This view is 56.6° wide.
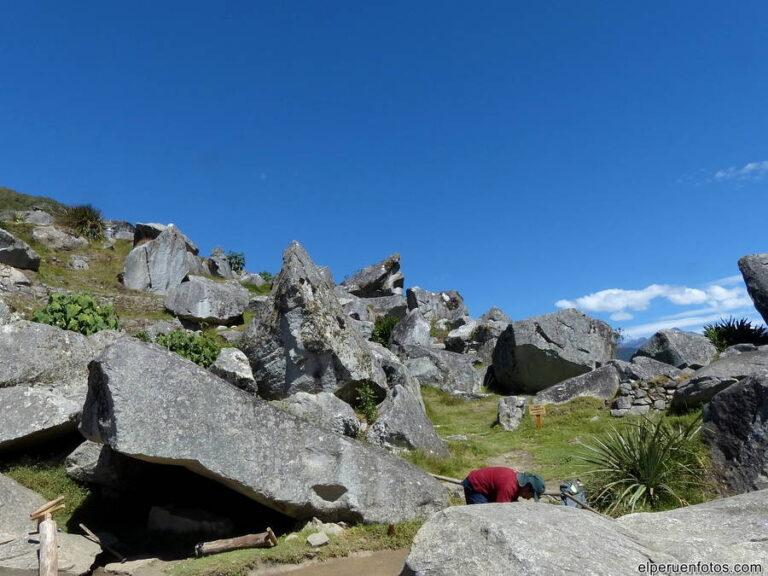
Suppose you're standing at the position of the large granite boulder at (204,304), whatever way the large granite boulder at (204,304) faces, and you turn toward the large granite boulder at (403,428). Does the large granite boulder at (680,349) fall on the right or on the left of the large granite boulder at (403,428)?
left

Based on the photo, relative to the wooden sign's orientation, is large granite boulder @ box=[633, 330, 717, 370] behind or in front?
behind

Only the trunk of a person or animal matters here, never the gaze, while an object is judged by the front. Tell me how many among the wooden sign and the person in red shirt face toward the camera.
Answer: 1

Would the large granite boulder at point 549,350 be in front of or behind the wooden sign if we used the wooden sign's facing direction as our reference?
behind

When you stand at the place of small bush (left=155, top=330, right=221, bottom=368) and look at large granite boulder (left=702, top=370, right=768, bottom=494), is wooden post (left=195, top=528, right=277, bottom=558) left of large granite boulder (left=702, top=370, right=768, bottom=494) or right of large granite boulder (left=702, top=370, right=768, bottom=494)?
right

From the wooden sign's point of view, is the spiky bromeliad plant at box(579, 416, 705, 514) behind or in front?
in front

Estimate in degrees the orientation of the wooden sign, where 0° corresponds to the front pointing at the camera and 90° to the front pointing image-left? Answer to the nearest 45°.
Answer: approximately 0°

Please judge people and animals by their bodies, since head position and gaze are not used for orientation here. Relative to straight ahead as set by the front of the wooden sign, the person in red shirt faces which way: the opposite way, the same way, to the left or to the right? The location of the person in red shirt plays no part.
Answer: to the left

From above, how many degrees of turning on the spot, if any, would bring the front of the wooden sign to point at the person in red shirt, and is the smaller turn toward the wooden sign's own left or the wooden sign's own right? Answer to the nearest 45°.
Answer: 0° — it already faces them

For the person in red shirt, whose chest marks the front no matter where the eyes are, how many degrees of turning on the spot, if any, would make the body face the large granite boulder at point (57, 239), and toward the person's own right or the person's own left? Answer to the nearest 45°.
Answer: approximately 135° to the person's own left

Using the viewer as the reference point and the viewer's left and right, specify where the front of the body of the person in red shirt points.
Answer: facing to the right of the viewer

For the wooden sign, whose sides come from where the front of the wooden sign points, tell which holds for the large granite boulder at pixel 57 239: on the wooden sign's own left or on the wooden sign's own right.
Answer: on the wooden sign's own right

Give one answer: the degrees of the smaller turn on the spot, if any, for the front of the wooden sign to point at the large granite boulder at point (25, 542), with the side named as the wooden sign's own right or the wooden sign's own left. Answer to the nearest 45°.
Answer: approximately 45° to the wooden sign's own right
